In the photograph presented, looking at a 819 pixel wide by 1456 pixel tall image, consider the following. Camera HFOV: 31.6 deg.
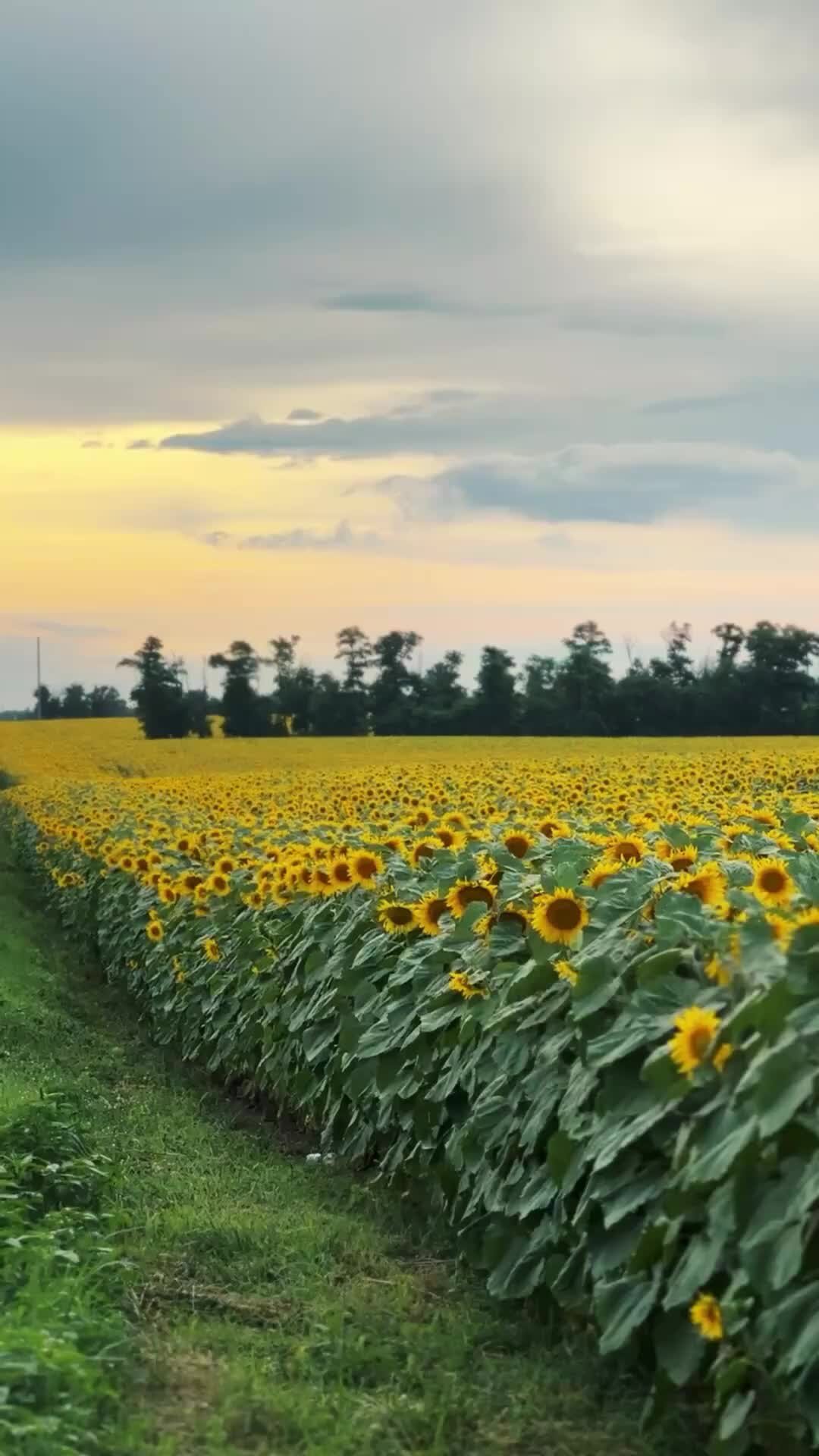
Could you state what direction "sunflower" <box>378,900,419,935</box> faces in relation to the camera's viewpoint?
facing the viewer

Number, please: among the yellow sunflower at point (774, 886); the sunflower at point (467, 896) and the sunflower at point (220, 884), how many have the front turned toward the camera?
3

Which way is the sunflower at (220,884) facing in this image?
toward the camera

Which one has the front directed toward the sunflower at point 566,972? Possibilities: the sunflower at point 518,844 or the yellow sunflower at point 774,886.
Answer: the sunflower at point 518,844

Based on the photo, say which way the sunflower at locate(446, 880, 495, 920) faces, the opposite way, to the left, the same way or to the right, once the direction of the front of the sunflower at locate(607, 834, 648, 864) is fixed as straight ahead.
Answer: the same way

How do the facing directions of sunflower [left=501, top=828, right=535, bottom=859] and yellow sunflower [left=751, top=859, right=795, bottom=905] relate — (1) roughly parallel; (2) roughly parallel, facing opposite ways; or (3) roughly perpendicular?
roughly parallel

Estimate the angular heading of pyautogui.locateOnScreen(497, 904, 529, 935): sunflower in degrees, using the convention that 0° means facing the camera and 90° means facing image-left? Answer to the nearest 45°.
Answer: approximately 45°

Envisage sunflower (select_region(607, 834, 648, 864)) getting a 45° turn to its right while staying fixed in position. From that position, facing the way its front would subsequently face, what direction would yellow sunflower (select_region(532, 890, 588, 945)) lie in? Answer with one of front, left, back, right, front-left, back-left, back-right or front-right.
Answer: front-left

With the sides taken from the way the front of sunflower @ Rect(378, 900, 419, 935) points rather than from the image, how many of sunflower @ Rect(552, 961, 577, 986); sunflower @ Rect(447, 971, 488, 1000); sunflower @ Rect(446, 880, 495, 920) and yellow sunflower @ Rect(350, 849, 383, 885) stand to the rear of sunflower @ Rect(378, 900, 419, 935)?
1

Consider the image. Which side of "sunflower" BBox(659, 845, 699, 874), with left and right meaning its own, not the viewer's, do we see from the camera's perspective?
front

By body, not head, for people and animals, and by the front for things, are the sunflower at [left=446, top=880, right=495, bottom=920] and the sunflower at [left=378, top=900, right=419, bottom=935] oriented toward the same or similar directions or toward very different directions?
same or similar directions

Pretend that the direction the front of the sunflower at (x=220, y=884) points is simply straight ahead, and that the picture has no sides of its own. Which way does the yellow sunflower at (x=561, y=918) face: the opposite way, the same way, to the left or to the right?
the same way

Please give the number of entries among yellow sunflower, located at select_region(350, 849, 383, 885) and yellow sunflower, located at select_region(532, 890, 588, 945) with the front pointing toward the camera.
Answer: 2

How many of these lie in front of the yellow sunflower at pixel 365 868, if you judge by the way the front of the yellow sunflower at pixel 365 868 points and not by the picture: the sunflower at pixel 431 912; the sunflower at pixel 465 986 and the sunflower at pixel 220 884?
2

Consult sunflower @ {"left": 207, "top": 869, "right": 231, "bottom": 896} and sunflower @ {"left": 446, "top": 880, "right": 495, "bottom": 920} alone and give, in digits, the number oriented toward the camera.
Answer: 2

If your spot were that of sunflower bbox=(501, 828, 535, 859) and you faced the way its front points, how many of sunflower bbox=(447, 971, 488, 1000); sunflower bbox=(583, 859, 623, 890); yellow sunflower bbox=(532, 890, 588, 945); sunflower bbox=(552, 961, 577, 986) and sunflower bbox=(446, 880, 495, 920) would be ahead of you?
5

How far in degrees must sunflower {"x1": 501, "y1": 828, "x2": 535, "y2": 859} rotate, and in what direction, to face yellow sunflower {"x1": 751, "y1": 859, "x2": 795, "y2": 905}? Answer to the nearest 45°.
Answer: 0° — it already faces it

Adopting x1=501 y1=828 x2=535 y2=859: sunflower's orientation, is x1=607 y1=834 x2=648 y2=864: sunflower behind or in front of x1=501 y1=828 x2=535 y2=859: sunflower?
in front

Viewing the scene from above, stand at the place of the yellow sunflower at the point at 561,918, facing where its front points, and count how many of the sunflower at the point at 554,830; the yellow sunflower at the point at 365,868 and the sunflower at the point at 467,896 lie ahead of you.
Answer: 0

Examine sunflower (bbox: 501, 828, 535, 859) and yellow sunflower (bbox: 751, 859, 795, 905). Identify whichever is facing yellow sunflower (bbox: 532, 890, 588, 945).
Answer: the sunflower
